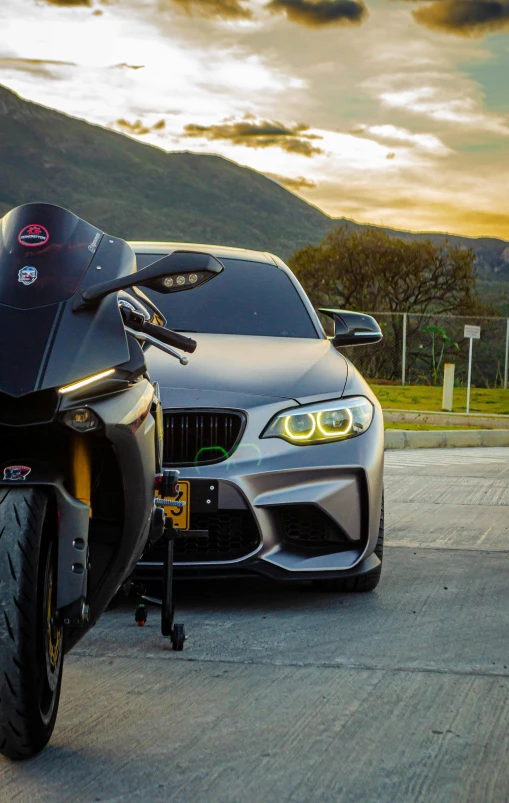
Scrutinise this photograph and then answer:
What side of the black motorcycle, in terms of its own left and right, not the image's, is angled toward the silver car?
back

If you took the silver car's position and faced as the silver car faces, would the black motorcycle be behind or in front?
in front

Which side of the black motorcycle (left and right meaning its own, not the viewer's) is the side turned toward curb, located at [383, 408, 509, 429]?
back

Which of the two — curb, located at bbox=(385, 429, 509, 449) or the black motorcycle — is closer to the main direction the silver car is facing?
the black motorcycle

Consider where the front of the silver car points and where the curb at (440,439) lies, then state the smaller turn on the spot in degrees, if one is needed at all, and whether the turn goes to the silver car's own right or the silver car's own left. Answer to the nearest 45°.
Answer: approximately 180°

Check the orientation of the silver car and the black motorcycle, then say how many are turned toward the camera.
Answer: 2

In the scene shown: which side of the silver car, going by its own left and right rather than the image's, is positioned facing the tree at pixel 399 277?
back

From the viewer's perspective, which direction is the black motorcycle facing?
toward the camera

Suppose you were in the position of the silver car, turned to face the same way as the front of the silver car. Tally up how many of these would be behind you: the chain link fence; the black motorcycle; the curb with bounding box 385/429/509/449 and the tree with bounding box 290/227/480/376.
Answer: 3

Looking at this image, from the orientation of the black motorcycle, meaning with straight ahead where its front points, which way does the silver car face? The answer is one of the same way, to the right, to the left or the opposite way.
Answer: the same way

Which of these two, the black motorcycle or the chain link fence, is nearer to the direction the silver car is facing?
the black motorcycle

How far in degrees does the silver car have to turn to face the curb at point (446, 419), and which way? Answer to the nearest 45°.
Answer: approximately 180°

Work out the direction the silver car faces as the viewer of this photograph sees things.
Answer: facing the viewer
